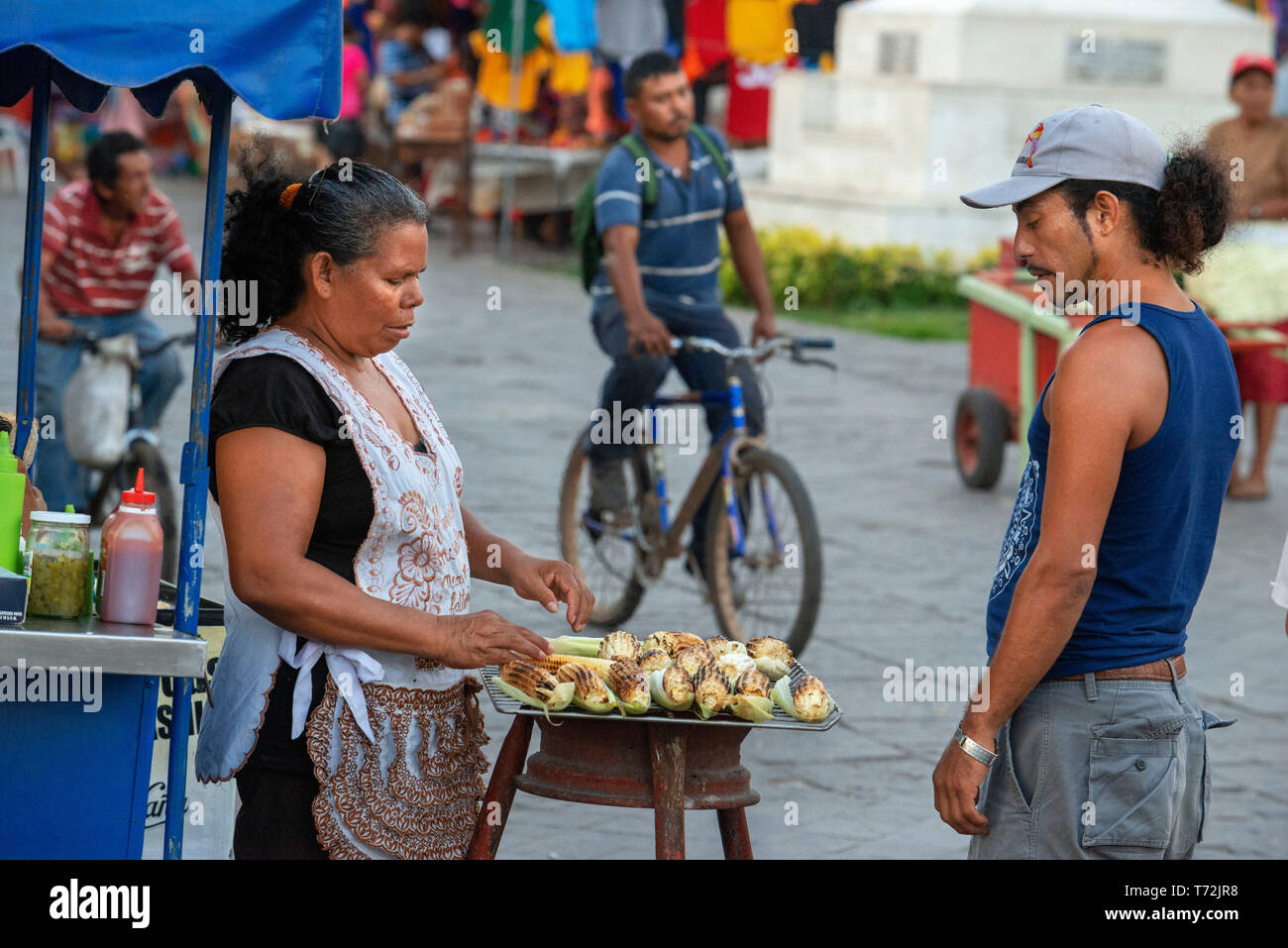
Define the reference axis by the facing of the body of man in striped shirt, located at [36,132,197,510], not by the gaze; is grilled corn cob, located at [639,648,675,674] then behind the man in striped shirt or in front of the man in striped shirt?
in front

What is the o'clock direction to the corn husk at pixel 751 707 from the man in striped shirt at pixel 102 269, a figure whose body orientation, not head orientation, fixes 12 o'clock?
The corn husk is roughly at 1 o'clock from the man in striped shirt.

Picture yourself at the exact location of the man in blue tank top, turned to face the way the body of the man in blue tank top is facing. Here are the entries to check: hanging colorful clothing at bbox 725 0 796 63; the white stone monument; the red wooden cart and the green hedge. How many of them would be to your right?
4

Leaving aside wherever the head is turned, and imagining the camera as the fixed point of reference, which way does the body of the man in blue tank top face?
to the viewer's left

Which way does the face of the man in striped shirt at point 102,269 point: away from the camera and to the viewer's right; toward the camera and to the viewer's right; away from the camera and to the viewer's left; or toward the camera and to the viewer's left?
toward the camera and to the viewer's right

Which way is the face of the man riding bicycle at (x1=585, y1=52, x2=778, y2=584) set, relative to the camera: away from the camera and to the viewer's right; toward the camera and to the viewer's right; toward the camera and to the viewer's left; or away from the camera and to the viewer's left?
toward the camera and to the viewer's right

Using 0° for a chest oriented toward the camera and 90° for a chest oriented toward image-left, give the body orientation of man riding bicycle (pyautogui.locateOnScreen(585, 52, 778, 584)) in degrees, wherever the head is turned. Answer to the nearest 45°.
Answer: approximately 315°

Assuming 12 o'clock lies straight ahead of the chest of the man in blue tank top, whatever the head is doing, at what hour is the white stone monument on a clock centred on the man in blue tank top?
The white stone monument is roughly at 3 o'clock from the man in blue tank top.
